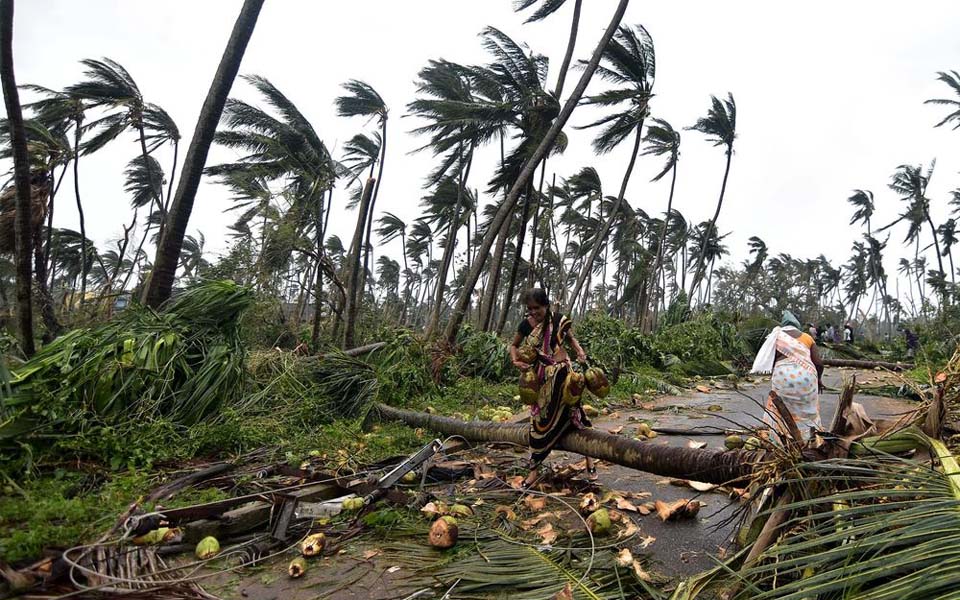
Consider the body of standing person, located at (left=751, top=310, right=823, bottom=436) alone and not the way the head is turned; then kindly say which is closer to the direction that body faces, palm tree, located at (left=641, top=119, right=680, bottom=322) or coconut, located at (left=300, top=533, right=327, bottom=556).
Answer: the palm tree

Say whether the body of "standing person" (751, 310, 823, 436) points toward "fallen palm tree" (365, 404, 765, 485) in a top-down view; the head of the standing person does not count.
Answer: no

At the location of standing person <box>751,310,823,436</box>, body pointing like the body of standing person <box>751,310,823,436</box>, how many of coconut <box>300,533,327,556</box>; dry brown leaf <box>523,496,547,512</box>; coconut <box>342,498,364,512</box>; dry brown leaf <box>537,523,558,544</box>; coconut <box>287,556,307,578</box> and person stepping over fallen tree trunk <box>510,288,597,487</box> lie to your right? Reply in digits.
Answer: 0

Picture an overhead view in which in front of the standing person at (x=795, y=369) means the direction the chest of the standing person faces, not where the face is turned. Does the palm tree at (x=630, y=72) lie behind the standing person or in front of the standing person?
in front

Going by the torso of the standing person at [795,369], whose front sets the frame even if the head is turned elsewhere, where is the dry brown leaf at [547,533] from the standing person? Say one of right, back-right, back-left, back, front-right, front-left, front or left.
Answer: back-left

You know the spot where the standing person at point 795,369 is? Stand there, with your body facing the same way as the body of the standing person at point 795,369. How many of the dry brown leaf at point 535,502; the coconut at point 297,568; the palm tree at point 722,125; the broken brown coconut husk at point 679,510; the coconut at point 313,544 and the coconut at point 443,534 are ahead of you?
1

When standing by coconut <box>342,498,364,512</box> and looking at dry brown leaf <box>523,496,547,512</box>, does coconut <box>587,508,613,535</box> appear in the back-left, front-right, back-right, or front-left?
front-right

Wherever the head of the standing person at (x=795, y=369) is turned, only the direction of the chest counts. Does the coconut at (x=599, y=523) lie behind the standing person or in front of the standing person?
behind

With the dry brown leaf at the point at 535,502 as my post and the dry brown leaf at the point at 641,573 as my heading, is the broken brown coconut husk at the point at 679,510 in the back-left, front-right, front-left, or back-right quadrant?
front-left

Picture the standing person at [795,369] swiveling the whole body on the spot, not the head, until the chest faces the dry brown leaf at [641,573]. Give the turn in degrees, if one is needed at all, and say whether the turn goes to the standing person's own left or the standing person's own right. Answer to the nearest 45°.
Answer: approximately 180°

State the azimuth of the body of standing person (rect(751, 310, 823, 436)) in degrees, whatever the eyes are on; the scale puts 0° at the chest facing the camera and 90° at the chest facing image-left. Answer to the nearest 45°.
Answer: approximately 180°

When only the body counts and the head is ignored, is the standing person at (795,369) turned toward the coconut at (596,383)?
no

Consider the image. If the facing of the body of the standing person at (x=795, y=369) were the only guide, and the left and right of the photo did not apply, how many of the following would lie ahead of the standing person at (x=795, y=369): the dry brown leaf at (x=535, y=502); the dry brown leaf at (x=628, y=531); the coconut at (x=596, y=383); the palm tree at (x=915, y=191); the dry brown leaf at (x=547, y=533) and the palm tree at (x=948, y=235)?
2

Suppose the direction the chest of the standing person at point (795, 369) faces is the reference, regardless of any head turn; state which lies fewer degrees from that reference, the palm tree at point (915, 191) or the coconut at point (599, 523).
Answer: the palm tree

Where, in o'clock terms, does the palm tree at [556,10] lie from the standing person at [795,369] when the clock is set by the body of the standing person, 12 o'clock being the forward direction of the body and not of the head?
The palm tree is roughly at 11 o'clock from the standing person.

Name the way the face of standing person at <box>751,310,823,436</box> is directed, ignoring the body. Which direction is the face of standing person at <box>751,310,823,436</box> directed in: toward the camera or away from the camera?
away from the camera
